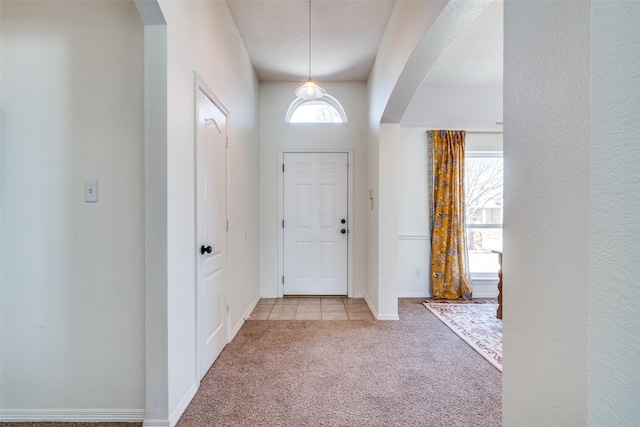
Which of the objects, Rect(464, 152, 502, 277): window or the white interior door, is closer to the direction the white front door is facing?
the white interior door

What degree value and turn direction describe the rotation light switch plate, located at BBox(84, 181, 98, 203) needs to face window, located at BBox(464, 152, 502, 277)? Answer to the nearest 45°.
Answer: approximately 90° to its left

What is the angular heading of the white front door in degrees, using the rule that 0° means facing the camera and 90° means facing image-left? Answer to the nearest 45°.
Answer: approximately 0°

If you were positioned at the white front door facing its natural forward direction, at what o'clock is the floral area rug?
The floral area rug is roughly at 10 o'clock from the white front door.

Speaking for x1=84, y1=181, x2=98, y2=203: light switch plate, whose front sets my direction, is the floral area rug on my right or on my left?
on my left

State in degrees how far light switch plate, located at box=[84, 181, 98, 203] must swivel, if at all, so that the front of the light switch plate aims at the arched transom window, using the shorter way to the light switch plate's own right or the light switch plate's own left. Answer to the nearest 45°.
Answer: approximately 135° to the light switch plate's own left
